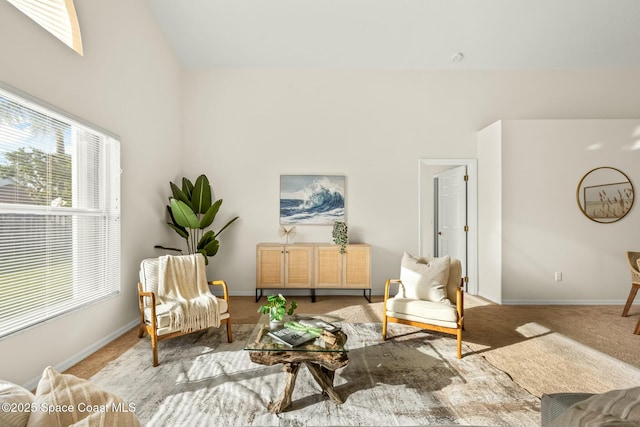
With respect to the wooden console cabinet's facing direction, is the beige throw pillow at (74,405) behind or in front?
in front

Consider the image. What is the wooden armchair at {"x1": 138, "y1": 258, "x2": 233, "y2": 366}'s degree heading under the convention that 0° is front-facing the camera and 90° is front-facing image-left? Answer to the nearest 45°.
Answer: approximately 315°

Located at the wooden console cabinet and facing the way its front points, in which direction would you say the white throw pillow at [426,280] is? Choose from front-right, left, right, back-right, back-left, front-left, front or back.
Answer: front-left

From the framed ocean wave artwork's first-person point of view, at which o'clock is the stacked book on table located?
The stacked book on table is roughly at 12 o'clock from the framed ocean wave artwork.

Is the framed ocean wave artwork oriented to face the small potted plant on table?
yes

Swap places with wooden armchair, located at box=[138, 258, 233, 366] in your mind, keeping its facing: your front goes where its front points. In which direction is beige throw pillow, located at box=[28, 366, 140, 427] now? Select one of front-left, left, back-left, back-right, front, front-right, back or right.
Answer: front-right

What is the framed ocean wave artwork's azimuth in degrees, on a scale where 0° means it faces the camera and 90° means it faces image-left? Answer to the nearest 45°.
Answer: approximately 0°

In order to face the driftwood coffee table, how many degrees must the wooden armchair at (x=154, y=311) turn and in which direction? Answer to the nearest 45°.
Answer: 0° — it already faces it

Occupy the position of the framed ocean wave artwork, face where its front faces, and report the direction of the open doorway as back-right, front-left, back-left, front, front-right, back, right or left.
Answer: left

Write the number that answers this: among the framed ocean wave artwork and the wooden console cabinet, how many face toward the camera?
2

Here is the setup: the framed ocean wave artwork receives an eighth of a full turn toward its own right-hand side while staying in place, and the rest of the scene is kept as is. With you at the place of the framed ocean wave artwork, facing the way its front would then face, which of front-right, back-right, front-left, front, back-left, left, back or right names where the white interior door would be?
back-left

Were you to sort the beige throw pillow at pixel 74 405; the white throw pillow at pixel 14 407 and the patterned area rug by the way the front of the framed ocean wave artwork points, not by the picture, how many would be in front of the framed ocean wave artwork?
3
